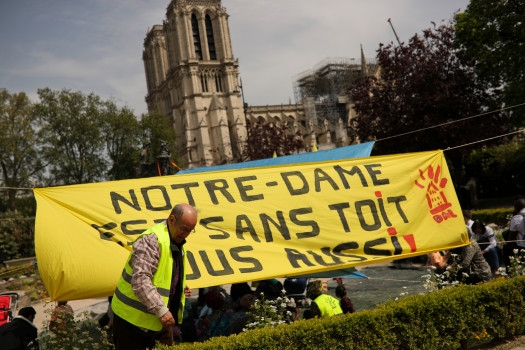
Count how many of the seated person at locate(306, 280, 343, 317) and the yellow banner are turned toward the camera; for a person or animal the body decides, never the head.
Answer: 1

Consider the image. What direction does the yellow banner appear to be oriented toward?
toward the camera

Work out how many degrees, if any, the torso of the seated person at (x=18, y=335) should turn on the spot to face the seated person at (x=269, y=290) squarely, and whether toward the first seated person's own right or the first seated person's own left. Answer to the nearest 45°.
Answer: approximately 45° to the first seated person's own right

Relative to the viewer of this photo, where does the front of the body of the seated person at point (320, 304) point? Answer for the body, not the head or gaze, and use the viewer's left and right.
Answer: facing away from the viewer and to the left of the viewer

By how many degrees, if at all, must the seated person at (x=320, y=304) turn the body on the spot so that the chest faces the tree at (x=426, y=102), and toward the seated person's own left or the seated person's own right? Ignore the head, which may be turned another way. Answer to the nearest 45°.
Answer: approximately 45° to the seated person's own right

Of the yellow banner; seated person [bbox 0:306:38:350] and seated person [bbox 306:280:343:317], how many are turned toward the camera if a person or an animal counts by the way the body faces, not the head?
1

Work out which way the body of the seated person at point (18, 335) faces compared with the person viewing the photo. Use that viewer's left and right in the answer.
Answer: facing away from the viewer and to the right of the viewer

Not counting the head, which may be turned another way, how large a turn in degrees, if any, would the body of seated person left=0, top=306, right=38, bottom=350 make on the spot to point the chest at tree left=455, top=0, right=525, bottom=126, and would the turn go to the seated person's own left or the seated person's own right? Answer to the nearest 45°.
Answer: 0° — they already face it

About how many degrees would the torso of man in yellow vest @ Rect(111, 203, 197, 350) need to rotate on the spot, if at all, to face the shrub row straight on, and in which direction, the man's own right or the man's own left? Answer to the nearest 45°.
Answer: approximately 90° to the man's own left

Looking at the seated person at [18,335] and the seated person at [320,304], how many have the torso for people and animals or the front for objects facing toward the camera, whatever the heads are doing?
0

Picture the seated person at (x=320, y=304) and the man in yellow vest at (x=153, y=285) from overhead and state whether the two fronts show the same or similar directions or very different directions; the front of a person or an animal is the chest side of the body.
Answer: very different directions

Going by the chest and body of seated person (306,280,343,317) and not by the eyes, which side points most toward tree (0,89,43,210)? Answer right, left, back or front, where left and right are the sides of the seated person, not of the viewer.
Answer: front
